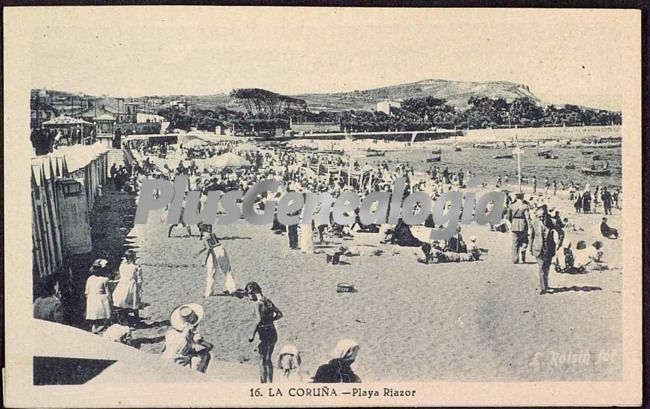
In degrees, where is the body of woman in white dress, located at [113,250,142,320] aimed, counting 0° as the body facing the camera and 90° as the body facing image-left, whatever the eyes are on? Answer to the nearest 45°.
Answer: approximately 45°
